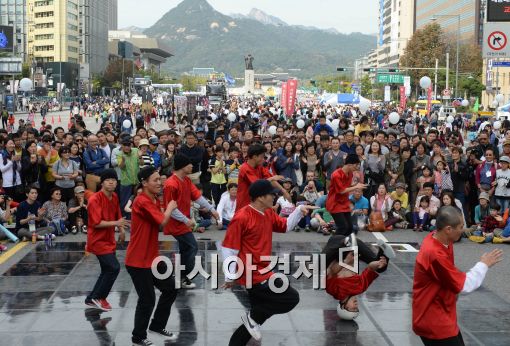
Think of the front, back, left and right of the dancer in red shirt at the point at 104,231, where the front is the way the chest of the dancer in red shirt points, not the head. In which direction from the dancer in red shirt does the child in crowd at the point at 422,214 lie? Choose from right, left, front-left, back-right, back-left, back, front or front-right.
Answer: left

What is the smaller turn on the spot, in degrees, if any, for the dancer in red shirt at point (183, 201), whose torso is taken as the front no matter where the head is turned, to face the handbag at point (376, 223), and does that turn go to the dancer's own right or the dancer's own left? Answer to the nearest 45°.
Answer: approximately 90° to the dancer's own left

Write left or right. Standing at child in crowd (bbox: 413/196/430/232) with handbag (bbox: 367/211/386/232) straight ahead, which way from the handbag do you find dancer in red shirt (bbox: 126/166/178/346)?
left

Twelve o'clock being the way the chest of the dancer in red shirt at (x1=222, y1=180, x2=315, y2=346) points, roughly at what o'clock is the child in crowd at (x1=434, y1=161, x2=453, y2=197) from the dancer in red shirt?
The child in crowd is roughly at 8 o'clock from the dancer in red shirt.

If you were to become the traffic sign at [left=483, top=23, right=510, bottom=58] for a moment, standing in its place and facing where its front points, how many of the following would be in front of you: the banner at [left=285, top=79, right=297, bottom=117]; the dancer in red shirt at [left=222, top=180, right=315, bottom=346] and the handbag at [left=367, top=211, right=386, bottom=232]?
2

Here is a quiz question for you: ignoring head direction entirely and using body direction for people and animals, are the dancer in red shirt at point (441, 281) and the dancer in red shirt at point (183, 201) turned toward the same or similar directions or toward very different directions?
same or similar directions

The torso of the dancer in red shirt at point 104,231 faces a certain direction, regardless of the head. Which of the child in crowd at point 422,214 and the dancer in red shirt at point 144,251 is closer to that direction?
the dancer in red shirt

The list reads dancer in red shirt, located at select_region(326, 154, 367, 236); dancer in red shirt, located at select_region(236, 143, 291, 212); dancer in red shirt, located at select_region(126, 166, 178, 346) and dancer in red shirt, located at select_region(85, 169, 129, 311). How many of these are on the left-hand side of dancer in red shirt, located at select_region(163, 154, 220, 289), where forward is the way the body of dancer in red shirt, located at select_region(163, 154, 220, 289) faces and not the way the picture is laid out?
2

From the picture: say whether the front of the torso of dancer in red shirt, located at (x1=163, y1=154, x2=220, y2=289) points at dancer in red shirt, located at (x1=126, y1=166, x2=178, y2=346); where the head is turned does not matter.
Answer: no

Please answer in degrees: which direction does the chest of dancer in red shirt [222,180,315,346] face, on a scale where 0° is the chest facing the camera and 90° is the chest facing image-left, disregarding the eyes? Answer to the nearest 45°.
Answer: approximately 315°

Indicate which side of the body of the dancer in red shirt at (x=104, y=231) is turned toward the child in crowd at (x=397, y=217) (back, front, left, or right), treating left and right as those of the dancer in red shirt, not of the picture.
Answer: left

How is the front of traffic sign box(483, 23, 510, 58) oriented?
toward the camera

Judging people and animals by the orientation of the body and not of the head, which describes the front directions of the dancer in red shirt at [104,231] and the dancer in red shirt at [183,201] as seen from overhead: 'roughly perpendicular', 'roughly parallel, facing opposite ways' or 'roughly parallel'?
roughly parallel

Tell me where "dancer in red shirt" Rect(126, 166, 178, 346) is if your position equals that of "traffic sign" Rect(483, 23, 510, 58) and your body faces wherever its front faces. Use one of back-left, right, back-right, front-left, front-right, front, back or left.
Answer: front
